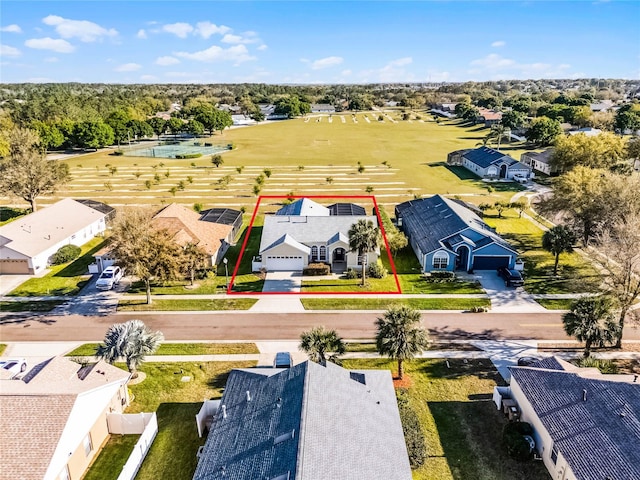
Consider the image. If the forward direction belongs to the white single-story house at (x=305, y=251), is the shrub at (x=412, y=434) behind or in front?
in front

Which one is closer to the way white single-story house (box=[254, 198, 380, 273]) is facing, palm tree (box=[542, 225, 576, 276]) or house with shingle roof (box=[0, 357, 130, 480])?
the house with shingle roof

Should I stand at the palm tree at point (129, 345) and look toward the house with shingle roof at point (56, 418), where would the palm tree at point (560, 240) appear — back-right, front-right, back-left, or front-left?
back-left

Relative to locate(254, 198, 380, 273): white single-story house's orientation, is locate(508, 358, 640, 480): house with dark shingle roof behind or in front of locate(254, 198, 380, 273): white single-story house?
in front

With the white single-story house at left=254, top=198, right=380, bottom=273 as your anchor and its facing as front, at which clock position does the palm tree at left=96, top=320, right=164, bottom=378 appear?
The palm tree is roughly at 1 o'clock from the white single-story house.

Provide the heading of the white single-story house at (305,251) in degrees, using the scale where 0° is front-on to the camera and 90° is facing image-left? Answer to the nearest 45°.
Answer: approximately 0°

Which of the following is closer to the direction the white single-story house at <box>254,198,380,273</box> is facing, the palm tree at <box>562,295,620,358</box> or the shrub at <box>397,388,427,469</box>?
the shrub

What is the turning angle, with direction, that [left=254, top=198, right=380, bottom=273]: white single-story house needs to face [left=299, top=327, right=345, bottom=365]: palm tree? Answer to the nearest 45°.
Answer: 0° — it already faces it

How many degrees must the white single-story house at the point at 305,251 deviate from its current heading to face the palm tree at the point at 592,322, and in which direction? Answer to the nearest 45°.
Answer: approximately 45° to its left

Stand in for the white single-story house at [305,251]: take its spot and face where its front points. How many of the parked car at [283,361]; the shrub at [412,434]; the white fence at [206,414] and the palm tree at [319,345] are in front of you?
4

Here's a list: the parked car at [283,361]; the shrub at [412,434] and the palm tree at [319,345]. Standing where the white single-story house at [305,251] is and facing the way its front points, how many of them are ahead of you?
3

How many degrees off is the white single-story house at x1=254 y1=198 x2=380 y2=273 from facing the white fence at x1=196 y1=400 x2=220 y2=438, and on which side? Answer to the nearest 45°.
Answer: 0° — it already faces it

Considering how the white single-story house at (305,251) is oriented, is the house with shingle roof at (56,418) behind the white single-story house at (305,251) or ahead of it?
ahead
